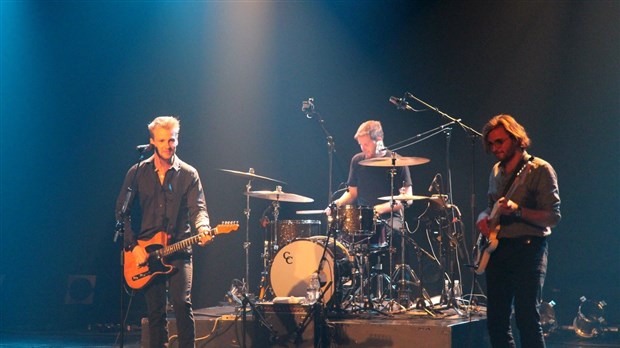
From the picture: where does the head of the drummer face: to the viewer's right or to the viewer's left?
to the viewer's left

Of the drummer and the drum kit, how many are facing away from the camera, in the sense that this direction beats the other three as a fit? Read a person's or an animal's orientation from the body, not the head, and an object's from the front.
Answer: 0

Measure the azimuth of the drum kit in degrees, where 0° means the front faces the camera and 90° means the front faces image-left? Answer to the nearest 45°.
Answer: approximately 45°

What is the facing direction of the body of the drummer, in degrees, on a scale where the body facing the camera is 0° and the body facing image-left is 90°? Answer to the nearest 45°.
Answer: approximately 45°

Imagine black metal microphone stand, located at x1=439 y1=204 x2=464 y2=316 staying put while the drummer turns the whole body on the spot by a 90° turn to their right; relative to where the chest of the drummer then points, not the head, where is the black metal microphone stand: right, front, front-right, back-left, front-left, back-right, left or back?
back
